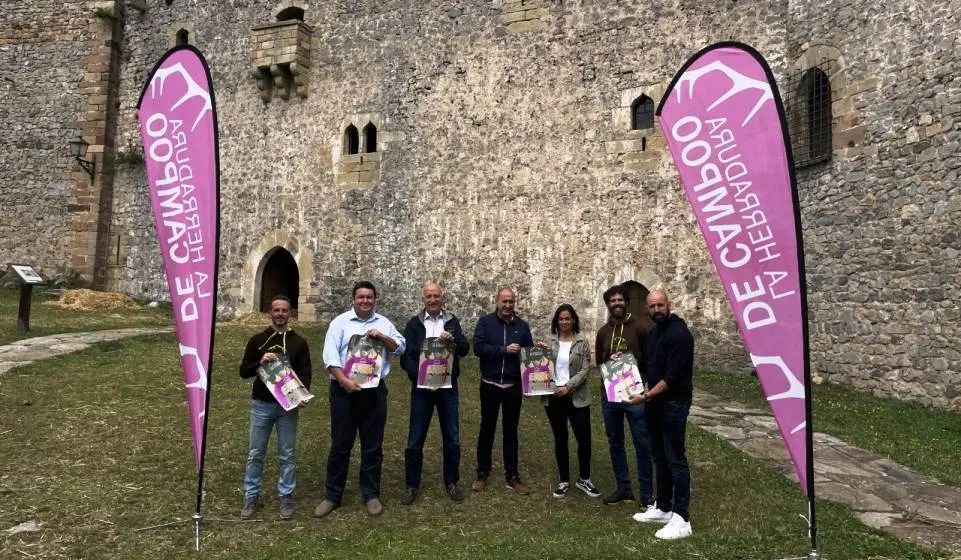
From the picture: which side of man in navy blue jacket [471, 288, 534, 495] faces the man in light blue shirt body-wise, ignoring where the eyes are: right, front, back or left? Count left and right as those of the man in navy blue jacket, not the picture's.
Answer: right

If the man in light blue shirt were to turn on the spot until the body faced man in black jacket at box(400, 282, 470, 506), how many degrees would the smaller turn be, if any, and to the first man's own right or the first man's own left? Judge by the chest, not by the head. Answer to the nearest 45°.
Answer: approximately 90° to the first man's own left

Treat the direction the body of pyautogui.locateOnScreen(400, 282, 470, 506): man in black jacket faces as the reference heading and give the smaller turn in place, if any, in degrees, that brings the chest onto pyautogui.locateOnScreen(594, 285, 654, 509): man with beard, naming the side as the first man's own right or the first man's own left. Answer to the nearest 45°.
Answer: approximately 90° to the first man's own left

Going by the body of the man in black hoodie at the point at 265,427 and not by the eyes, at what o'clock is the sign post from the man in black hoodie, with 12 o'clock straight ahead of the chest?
The sign post is roughly at 5 o'clock from the man in black hoodie.

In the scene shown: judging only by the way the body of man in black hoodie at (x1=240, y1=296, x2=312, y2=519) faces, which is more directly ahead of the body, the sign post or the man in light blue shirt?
the man in light blue shirt

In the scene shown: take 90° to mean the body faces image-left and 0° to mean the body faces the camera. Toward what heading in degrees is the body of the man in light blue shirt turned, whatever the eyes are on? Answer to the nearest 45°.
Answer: approximately 0°
